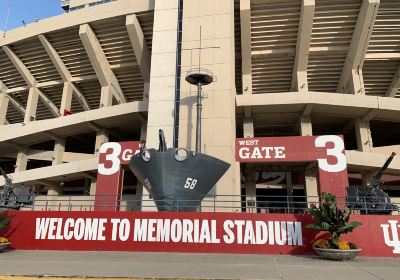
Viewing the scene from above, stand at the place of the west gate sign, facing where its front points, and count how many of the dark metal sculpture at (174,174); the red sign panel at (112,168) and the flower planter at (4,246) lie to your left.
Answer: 0

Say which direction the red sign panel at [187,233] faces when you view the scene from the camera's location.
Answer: facing the viewer

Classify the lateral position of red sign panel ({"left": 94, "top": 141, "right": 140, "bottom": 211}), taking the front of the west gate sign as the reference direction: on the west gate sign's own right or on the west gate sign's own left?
on the west gate sign's own right

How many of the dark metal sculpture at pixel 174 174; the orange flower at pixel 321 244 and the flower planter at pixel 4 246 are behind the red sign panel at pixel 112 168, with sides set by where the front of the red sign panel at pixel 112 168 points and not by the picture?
0

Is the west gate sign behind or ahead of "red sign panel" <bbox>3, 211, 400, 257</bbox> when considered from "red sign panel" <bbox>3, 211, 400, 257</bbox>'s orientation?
behind

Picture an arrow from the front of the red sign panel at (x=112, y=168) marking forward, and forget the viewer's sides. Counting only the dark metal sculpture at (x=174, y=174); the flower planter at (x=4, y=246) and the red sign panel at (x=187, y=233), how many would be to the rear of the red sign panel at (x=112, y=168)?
0

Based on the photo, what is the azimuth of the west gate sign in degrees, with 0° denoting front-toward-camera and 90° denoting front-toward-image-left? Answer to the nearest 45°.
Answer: approximately 0°

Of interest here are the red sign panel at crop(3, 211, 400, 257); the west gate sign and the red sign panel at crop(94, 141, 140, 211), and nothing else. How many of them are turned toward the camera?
3

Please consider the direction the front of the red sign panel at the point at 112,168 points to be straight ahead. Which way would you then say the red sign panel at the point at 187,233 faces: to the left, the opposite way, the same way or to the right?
the same way

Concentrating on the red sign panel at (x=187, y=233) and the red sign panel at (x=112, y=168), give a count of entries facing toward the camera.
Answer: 2

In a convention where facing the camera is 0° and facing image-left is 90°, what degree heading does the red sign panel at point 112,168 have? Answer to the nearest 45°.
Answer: approximately 0°

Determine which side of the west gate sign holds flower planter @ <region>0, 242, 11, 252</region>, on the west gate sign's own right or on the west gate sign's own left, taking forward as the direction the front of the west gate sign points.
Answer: on the west gate sign's own right

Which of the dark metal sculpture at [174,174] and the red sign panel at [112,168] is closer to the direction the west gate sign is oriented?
the dark metal sculpture

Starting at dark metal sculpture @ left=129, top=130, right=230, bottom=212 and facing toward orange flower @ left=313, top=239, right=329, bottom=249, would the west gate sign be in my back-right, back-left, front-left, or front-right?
front-left

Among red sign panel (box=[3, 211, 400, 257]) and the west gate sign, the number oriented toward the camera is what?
2

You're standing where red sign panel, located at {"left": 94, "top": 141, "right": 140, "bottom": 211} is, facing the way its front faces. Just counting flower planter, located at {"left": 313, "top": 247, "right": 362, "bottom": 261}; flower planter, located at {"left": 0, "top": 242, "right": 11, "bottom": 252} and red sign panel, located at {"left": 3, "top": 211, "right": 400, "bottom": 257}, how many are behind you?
0
